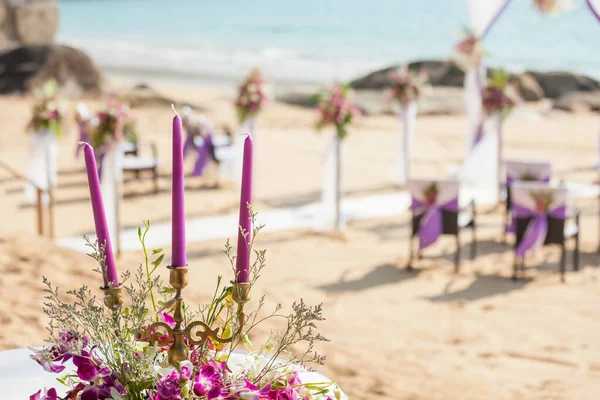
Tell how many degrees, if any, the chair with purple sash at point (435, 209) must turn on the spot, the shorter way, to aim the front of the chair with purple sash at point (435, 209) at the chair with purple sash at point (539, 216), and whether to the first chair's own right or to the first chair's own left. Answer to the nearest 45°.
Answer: approximately 45° to the first chair's own right

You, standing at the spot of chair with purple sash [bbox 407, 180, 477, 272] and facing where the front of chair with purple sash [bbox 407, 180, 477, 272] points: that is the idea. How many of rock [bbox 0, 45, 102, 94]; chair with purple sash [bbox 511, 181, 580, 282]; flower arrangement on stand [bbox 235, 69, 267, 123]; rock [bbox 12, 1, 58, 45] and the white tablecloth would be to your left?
3

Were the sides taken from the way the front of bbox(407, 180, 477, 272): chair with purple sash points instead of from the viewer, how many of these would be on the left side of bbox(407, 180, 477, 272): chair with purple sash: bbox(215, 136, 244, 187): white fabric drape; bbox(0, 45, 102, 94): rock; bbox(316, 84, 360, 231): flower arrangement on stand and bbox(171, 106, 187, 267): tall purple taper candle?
3

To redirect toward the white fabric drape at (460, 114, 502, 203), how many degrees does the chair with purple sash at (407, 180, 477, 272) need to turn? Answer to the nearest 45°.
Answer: approximately 45° to its left

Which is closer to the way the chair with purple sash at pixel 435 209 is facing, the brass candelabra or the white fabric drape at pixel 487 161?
the white fabric drape

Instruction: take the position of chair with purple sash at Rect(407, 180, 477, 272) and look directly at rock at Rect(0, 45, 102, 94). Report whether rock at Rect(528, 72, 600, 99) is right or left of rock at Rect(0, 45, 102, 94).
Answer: right

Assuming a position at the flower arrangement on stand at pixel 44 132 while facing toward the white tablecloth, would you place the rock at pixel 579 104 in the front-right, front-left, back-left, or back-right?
back-left

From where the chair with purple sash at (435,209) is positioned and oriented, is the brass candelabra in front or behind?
behind

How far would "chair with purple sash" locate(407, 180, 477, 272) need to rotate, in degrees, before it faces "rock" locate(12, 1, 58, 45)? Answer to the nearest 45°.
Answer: approximately 90° to its left

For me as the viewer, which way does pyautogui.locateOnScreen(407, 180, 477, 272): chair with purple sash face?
facing away from the viewer and to the right of the viewer

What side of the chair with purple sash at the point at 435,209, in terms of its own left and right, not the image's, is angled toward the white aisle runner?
left

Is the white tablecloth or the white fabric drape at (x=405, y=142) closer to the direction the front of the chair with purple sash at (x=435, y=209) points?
the white fabric drape
